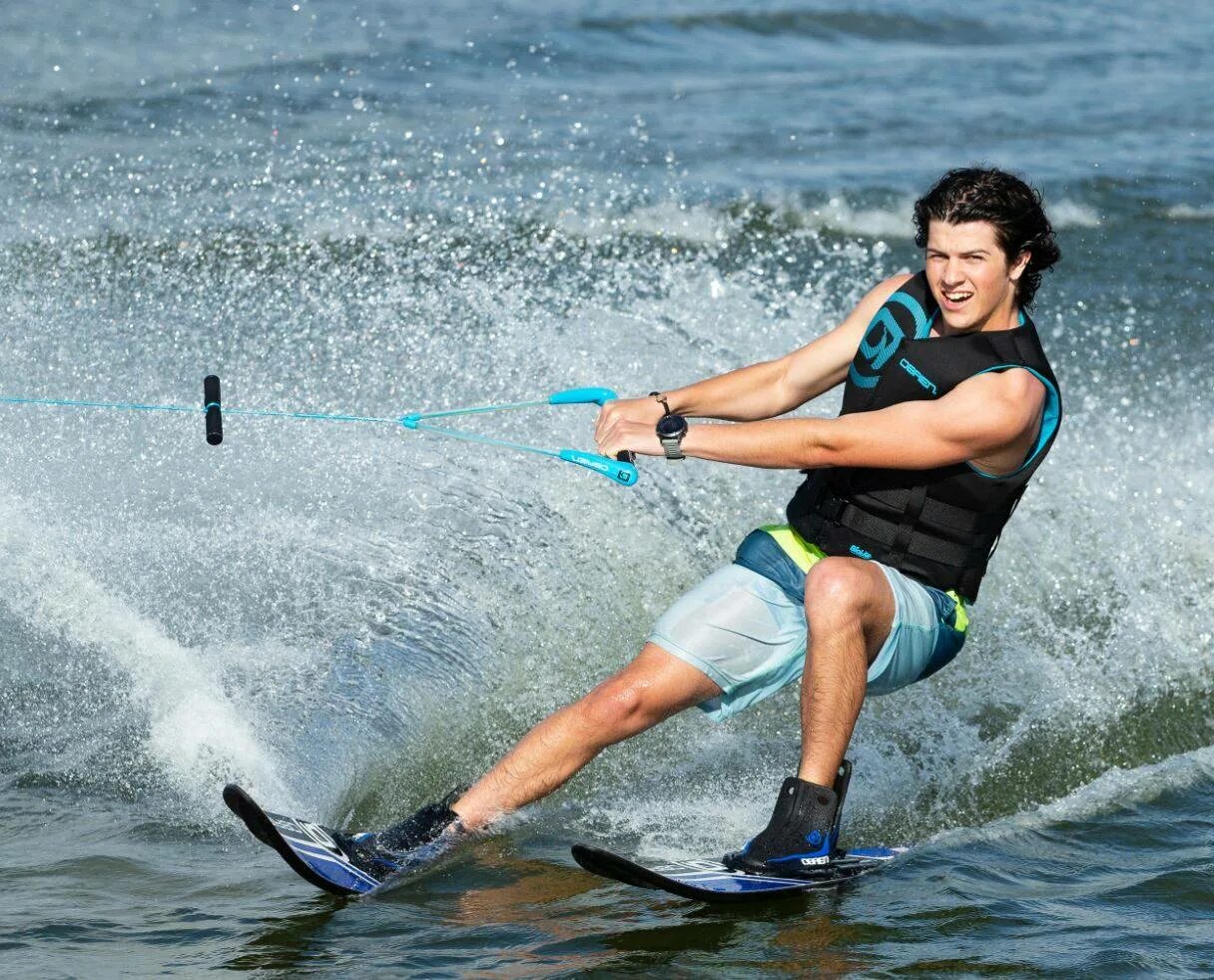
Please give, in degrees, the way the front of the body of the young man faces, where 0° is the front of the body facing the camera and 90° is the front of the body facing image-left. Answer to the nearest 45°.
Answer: approximately 45°
